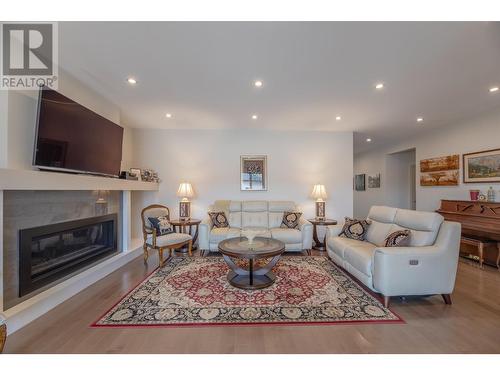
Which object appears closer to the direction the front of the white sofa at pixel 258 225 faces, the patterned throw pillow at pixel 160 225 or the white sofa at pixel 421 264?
the white sofa

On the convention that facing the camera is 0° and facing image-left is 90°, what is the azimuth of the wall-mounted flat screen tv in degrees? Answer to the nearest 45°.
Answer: approximately 315°

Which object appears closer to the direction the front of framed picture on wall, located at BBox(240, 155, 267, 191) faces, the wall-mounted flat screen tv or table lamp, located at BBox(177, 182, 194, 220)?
the wall-mounted flat screen tv

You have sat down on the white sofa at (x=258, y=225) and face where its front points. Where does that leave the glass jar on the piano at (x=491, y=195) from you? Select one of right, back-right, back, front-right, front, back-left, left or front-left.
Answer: left

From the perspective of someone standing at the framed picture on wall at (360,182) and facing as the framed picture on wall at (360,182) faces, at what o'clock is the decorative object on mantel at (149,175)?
The decorative object on mantel is roughly at 1 o'clock from the framed picture on wall.

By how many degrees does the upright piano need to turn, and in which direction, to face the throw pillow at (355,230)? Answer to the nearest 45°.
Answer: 0° — it already faces it

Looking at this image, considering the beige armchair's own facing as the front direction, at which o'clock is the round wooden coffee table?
The round wooden coffee table is roughly at 12 o'clock from the beige armchair.

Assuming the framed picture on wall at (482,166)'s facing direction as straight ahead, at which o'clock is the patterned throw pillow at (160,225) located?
The patterned throw pillow is roughly at 12 o'clock from the framed picture on wall.

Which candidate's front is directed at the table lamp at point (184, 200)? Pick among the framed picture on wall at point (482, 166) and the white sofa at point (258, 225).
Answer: the framed picture on wall

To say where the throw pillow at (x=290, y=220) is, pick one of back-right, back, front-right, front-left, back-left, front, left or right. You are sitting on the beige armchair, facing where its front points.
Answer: front-left

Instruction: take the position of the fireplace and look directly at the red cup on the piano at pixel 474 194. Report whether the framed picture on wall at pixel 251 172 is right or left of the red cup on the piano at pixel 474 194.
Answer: left

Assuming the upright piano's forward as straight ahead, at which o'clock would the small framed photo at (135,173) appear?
The small framed photo is roughly at 12 o'clock from the upright piano.

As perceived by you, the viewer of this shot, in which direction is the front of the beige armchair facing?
facing the viewer and to the right of the viewer
